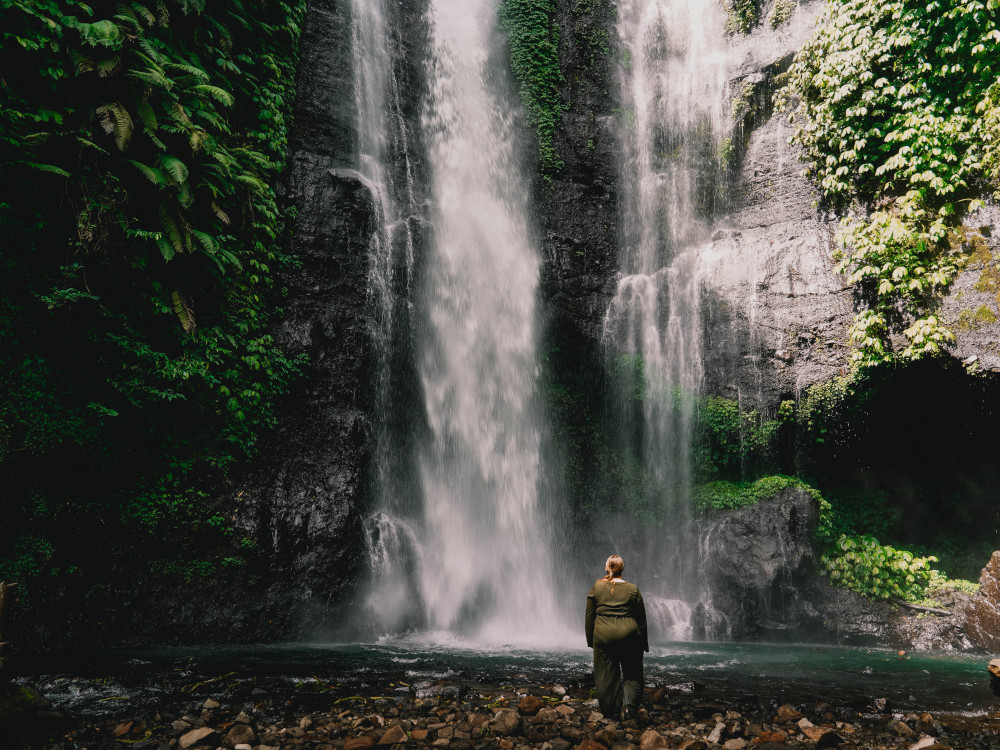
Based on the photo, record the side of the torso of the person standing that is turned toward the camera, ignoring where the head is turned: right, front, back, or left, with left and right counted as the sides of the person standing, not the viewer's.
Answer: back

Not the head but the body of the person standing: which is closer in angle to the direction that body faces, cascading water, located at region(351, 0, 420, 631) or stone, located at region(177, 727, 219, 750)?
the cascading water

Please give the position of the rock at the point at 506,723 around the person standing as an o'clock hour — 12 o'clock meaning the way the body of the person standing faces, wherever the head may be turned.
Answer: The rock is roughly at 8 o'clock from the person standing.

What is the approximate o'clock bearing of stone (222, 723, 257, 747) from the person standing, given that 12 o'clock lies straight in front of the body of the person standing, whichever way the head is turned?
The stone is roughly at 8 o'clock from the person standing.

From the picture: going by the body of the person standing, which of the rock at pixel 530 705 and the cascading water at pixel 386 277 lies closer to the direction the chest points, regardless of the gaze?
the cascading water

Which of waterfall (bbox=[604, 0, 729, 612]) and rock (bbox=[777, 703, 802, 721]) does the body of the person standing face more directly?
the waterfall

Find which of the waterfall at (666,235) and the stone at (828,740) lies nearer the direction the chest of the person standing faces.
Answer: the waterfall

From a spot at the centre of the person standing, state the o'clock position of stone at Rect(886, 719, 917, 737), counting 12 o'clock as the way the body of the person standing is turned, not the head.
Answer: The stone is roughly at 3 o'clock from the person standing.

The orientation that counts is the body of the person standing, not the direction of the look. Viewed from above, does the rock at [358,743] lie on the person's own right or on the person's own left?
on the person's own left

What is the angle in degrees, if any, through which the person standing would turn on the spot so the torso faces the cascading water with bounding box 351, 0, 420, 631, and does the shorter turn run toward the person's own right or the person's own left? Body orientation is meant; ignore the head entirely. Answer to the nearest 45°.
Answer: approximately 45° to the person's own left

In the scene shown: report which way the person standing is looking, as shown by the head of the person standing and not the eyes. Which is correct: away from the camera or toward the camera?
away from the camera

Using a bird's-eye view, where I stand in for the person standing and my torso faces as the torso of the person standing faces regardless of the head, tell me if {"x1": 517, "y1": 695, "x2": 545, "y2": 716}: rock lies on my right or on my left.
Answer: on my left

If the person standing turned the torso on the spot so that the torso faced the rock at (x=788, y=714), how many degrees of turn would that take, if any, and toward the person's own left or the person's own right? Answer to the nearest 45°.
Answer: approximately 90° to the person's own right

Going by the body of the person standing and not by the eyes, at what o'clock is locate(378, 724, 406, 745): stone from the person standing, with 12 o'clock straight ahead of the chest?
The stone is roughly at 8 o'clock from the person standing.
